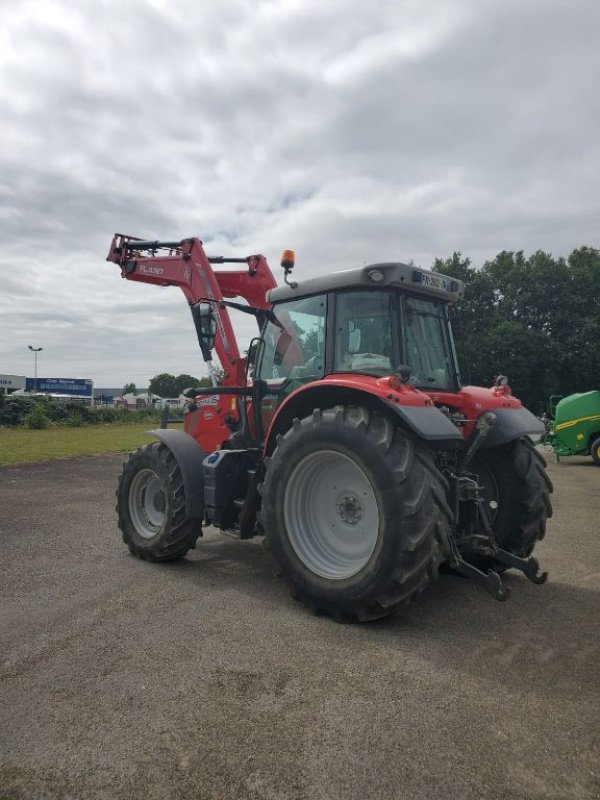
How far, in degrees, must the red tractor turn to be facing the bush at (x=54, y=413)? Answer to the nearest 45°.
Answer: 0° — it already faces it

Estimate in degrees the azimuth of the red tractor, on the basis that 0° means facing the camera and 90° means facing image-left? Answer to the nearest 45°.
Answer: approximately 135°

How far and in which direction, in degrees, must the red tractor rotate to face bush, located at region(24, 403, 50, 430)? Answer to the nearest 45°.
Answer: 0° — it already faces it
